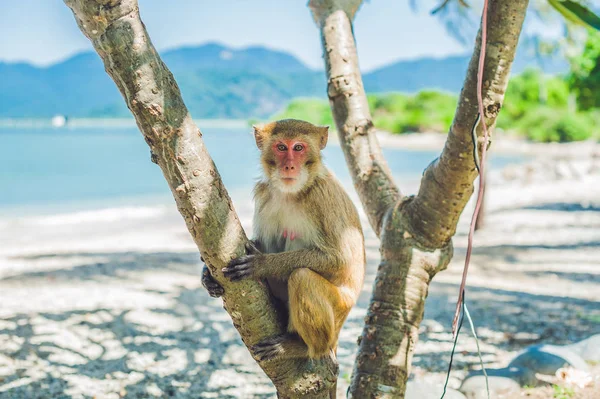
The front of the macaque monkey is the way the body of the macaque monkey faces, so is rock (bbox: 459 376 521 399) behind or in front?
behind

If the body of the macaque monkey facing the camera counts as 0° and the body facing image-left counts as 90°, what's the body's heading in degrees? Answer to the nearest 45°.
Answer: approximately 45°
